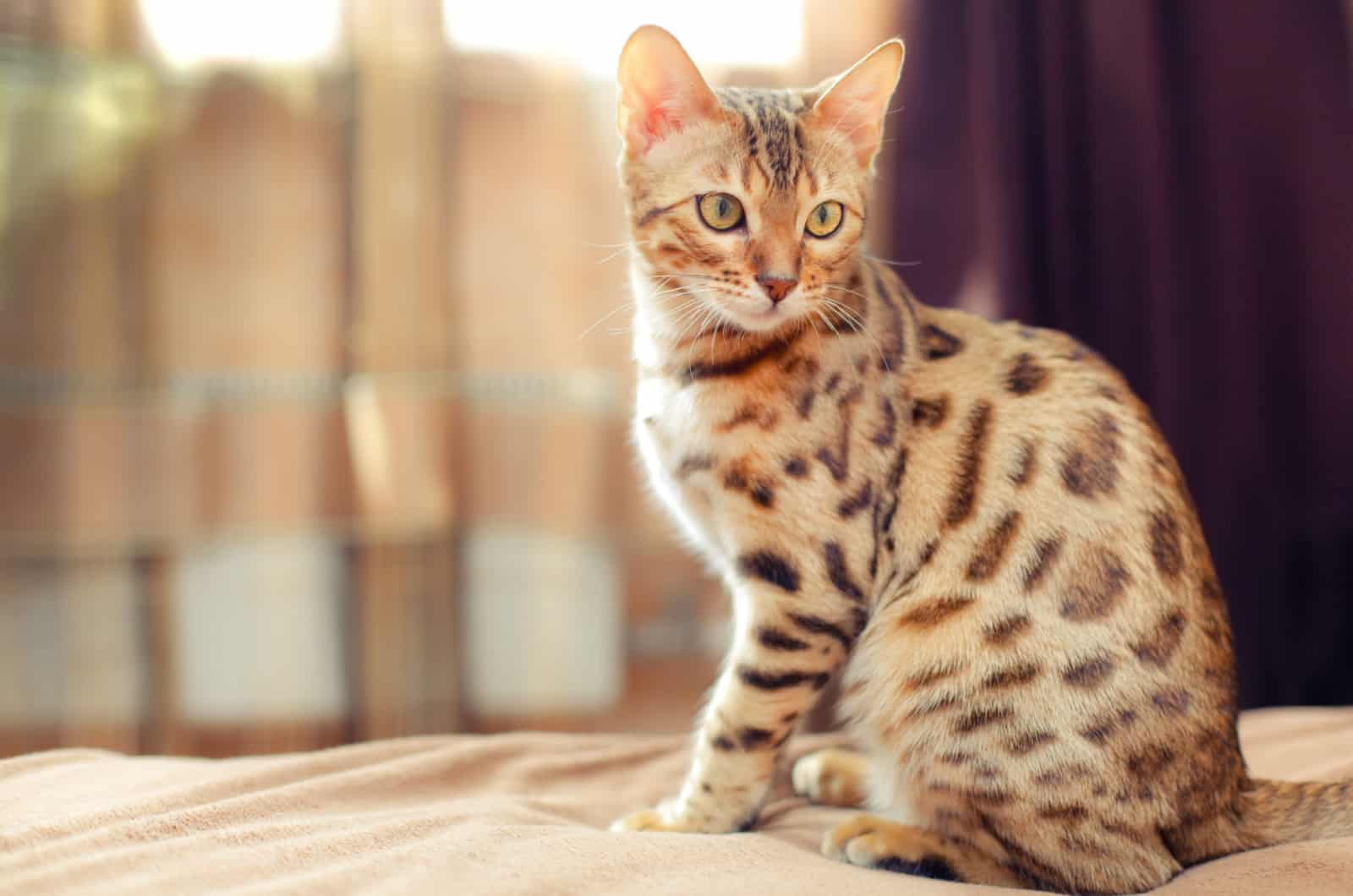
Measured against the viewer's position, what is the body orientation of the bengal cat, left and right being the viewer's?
facing to the left of the viewer
